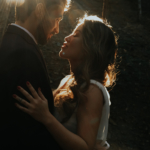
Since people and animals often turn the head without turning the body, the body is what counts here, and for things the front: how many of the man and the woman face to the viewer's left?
1

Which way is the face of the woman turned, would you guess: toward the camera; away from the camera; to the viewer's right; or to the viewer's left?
to the viewer's left

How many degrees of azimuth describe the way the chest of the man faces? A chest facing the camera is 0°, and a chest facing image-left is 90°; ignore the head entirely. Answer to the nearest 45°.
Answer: approximately 270°

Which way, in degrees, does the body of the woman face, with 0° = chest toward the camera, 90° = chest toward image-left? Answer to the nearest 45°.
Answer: approximately 90°

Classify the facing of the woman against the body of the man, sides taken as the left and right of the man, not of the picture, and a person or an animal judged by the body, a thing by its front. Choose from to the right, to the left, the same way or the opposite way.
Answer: the opposite way

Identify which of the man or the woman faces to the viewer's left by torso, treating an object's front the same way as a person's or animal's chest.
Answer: the woman
